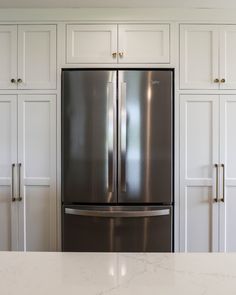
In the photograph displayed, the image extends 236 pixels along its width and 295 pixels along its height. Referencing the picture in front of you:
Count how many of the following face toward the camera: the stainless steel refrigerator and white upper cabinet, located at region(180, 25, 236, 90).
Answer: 2

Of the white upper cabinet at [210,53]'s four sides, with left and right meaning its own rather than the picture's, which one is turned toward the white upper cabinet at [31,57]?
right

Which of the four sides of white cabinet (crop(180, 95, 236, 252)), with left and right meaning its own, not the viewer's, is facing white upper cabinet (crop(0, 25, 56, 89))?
right

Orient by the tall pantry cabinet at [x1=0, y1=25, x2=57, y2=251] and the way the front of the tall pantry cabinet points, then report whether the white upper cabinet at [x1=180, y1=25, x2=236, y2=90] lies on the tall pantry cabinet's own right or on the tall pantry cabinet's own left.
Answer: on the tall pantry cabinet's own left

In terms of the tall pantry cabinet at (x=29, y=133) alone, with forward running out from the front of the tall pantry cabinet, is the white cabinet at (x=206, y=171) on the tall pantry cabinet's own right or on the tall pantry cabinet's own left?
on the tall pantry cabinet's own left

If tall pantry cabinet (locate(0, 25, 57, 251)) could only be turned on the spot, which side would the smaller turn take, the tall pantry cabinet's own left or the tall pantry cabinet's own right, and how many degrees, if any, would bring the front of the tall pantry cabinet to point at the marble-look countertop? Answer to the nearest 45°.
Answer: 0° — it already faces it
